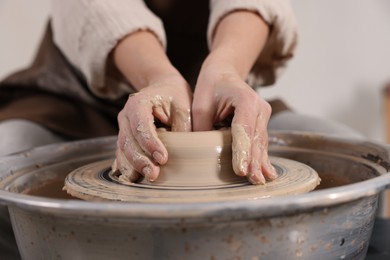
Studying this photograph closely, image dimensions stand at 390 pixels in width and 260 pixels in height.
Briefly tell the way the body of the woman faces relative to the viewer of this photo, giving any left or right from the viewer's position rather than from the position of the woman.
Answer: facing the viewer
